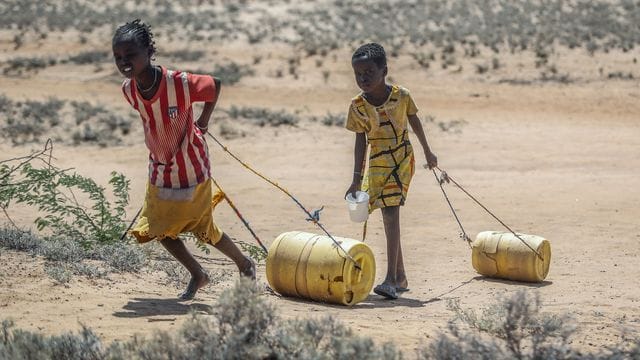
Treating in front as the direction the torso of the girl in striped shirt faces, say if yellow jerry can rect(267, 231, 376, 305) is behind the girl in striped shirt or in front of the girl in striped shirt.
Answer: behind

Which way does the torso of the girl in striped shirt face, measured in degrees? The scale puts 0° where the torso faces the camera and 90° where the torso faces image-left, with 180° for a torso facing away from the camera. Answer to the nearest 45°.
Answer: approximately 45°

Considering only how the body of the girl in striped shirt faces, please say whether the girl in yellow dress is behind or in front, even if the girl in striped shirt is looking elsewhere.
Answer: behind

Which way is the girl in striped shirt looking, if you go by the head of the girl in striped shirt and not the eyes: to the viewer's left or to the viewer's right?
to the viewer's left

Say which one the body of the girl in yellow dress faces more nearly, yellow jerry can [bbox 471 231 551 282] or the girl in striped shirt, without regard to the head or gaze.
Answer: the girl in striped shirt

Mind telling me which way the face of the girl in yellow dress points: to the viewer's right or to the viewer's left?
to the viewer's left
